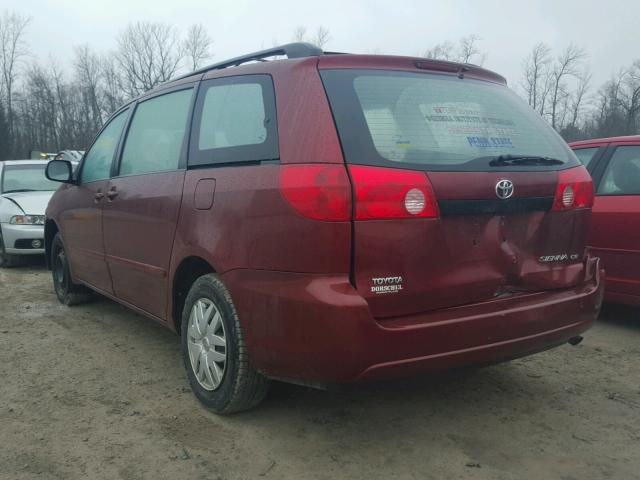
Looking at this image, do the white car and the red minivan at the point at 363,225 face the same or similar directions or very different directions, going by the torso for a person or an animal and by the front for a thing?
very different directions

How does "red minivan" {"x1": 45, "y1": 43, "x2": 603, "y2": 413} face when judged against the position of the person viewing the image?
facing away from the viewer and to the left of the viewer

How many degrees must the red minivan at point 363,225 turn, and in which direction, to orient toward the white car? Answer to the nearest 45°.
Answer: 0° — it already faces it

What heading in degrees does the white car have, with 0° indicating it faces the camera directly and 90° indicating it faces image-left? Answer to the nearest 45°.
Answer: approximately 315°
